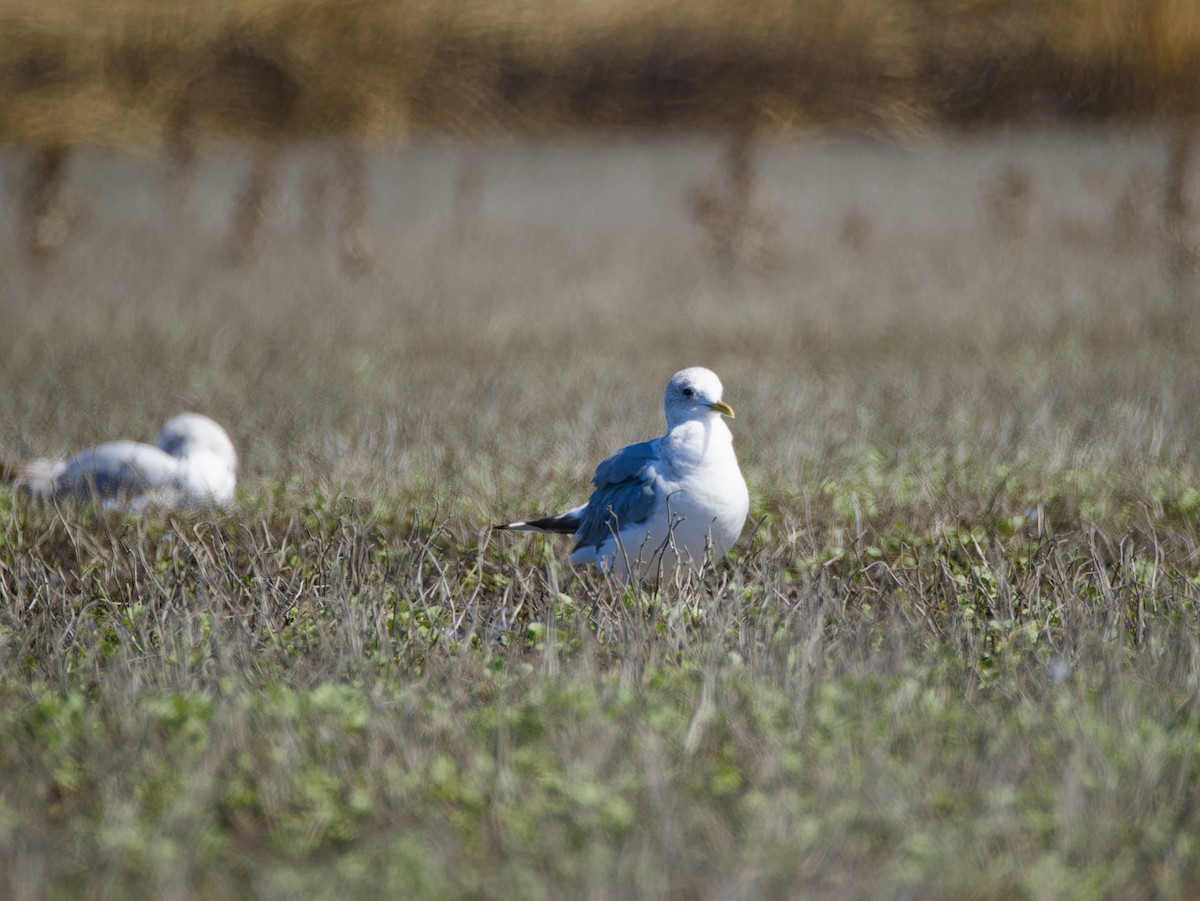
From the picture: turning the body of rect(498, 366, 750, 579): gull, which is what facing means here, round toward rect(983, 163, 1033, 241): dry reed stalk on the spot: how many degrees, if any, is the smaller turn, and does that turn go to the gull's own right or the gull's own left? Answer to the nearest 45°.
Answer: approximately 135° to the gull's own left

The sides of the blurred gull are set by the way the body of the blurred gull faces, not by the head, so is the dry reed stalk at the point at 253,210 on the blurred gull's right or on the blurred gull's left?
on the blurred gull's left

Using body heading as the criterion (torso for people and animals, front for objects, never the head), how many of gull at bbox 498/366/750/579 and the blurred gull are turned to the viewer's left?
0

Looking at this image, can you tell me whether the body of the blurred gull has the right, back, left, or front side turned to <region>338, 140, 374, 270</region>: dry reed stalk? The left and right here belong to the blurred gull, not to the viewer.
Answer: left

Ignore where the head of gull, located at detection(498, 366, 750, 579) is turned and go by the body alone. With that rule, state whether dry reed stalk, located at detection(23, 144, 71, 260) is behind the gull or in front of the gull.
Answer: behind

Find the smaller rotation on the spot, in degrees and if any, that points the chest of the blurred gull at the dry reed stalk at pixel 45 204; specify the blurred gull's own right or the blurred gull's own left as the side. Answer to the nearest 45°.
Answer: approximately 90° to the blurred gull's own left

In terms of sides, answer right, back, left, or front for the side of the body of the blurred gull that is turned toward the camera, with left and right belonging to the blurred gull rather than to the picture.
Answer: right

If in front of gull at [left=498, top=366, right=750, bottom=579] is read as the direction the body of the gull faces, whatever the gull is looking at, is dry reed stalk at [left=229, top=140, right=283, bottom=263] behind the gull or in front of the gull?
behind
